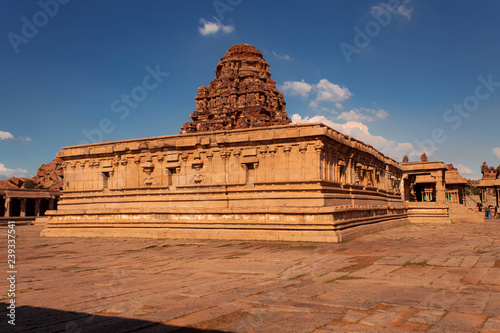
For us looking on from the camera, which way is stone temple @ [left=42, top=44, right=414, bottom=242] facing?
facing away from the viewer and to the right of the viewer
